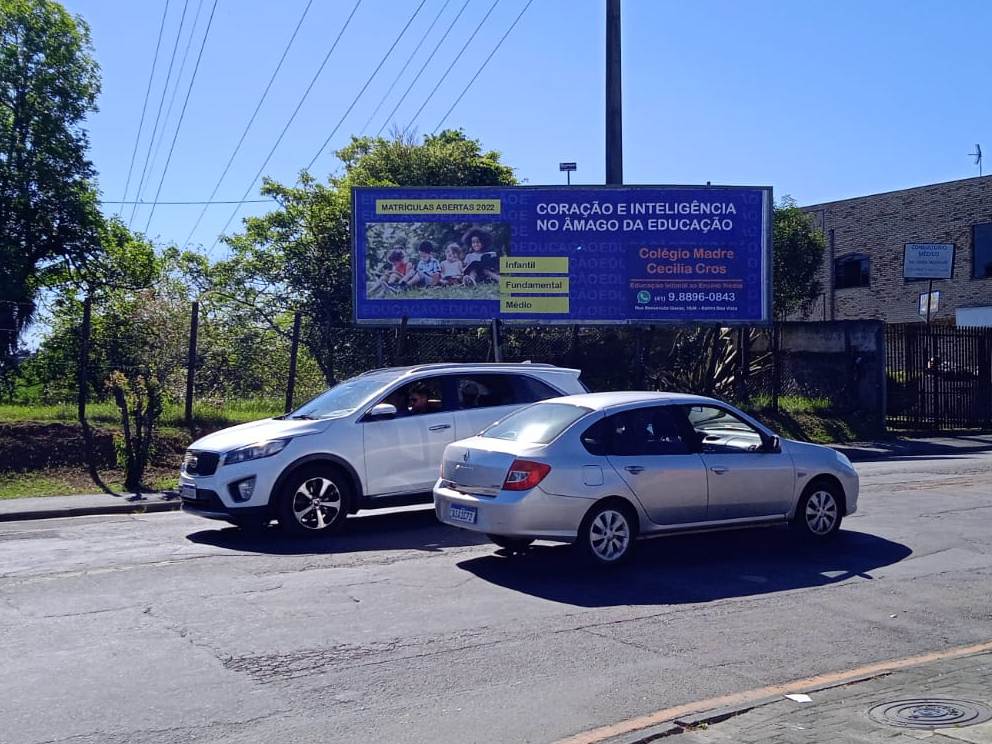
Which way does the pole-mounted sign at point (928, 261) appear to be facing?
toward the camera

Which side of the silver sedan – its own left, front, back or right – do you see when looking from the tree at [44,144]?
left

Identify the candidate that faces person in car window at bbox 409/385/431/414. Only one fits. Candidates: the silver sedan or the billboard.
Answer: the billboard

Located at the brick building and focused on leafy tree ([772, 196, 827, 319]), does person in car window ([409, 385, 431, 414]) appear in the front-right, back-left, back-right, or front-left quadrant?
front-left

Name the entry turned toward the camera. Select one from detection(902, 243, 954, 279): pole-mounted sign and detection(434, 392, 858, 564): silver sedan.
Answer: the pole-mounted sign

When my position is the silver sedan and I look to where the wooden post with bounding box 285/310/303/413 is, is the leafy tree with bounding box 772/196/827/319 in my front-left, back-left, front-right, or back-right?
front-right

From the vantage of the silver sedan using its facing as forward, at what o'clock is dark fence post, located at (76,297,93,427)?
The dark fence post is roughly at 9 o'clock from the silver sedan.

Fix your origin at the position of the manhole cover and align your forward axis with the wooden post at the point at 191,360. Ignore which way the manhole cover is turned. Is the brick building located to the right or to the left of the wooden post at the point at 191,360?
right

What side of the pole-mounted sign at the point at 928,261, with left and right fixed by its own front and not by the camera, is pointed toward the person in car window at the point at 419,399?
front

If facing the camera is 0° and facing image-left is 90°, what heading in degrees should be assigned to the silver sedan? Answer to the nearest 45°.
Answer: approximately 225°

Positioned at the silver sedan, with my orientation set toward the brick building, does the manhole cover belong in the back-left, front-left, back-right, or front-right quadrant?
back-right

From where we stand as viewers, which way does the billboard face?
facing the viewer

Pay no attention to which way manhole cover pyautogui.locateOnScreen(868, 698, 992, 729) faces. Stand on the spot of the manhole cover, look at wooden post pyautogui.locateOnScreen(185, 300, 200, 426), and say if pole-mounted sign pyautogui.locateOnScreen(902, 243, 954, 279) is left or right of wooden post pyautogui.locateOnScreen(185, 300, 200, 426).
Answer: right

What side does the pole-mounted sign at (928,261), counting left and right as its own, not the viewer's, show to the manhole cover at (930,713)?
front
